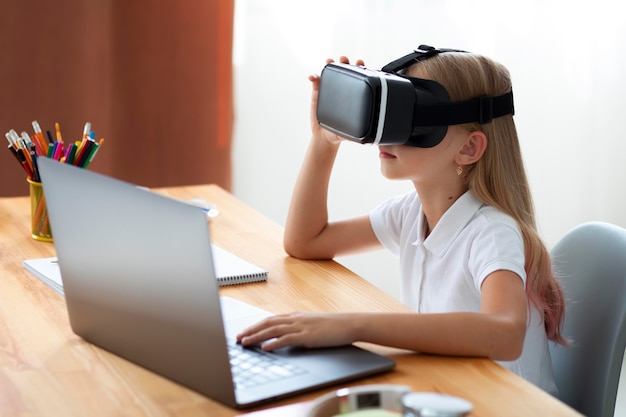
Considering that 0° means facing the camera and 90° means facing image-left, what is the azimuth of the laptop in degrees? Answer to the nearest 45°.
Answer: approximately 225°

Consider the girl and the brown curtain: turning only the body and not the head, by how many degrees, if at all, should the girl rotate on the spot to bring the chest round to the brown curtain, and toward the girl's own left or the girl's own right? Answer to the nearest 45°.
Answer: approximately 90° to the girl's own right

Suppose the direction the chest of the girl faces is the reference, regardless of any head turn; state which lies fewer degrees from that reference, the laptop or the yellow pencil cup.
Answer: the laptop

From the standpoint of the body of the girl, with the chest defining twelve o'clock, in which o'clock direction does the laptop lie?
The laptop is roughly at 12 o'clock from the girl.

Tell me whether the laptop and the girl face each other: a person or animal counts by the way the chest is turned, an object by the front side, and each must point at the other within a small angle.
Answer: yes

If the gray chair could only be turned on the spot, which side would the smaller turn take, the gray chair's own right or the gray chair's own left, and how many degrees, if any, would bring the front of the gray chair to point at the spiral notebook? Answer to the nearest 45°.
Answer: approximately 45° to the gray chair's own right

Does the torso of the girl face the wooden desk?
yes

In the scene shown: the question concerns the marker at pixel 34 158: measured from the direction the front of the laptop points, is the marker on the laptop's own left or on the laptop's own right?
on the laptop's own left

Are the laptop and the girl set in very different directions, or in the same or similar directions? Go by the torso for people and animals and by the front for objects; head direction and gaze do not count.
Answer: very different directions

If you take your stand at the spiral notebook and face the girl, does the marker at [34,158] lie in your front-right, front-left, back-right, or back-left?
back-left

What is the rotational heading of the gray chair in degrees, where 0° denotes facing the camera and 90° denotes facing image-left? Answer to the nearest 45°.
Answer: approximately 45°
